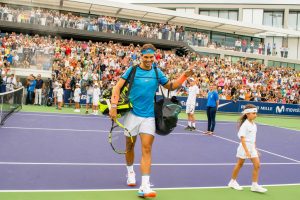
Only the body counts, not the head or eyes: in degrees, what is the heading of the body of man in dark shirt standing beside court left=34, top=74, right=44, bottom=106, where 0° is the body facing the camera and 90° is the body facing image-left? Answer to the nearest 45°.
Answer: approximately 0°

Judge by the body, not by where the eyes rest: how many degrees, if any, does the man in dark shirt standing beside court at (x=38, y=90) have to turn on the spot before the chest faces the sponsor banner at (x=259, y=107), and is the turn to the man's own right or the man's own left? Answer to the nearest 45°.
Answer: approximately 90° to the man's own left

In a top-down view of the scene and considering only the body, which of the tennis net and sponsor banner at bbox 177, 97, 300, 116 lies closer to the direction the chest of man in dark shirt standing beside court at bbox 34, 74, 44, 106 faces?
the tennis net

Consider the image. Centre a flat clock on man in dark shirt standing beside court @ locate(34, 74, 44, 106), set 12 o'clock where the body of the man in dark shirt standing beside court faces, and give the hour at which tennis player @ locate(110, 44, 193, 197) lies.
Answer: The tennis player is roughly at 12 o'clock from the man in dark shirt standing beside court.

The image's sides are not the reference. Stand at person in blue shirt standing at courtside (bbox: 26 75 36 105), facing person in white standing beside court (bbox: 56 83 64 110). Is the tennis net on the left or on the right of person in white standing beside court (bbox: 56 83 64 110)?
right

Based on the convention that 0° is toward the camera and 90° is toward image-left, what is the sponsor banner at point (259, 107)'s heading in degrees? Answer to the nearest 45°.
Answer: approximately 0°

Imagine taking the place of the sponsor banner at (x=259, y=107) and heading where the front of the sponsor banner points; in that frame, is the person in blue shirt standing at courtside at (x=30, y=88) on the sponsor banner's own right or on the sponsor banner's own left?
on the sponsor banner's own right

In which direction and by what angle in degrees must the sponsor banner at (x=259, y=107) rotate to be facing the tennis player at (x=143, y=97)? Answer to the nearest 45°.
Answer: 0° — it already faces them

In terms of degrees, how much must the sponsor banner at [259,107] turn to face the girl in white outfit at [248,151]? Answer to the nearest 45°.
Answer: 0° — it already faces them

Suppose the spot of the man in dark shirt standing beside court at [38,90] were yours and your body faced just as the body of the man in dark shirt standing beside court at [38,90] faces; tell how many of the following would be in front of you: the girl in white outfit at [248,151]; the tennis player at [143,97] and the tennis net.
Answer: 3
